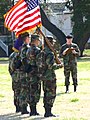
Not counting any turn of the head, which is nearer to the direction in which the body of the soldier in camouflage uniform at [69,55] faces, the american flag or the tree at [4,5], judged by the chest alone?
the american flag

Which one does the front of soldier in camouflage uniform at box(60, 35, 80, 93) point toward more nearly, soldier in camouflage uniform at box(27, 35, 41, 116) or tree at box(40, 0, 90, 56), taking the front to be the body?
the soldier in camouflage uniform

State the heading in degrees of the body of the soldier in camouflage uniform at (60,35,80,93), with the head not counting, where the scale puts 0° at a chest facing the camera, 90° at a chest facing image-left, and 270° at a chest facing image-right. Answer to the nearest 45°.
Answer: approximately 0°

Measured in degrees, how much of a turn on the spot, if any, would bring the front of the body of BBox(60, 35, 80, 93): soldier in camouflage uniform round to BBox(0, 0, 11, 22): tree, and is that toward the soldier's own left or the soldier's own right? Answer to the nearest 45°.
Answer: approximately 180°

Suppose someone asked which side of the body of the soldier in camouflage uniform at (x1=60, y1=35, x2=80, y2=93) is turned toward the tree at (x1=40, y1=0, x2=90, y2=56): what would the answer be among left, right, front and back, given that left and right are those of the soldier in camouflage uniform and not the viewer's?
back

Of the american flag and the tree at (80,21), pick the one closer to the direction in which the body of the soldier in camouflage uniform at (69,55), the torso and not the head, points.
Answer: the american flag

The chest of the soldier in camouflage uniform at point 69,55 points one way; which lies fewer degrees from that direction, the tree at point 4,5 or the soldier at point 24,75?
the soldier
